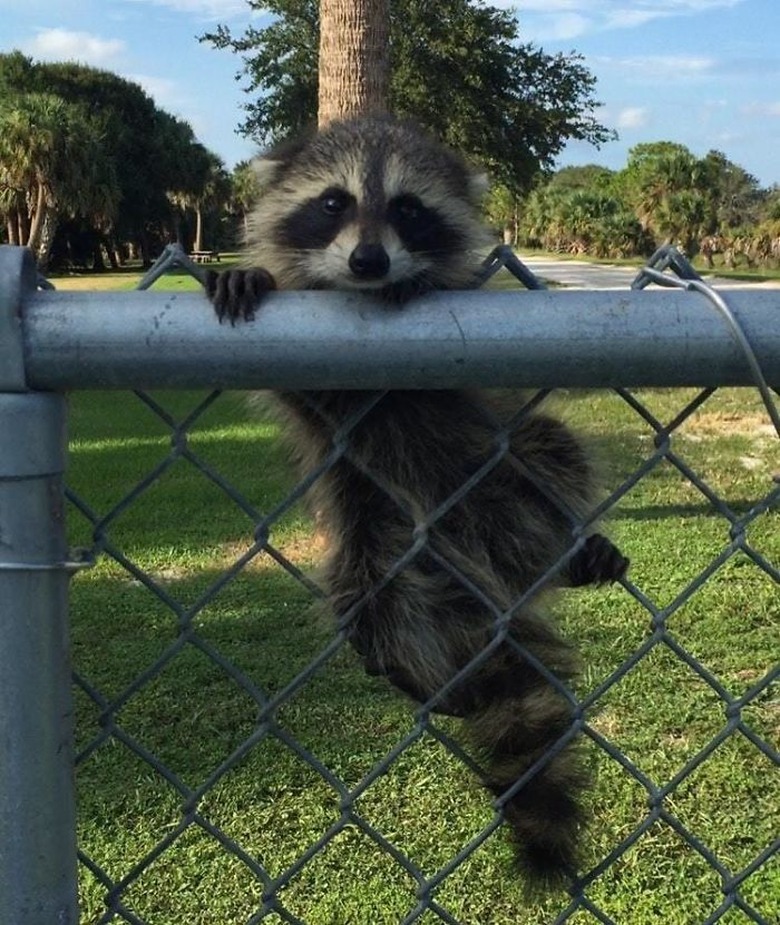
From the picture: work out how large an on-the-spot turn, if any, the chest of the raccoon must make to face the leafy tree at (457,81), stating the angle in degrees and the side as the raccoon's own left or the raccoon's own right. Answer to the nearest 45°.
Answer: approximately 180°

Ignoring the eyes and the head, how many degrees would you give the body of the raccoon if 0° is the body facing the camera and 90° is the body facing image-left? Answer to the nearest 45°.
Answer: approximately 0°

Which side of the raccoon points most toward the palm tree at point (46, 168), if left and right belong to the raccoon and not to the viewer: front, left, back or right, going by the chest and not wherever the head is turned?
back

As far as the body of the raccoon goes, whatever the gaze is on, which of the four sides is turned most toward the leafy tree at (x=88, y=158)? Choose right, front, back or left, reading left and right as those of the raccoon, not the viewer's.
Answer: back
